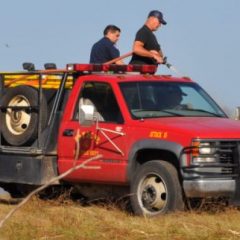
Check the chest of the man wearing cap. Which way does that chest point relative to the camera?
to the viewer's right

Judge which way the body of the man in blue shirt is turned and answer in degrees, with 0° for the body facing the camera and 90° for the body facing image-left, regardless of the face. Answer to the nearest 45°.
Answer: approximately 270°

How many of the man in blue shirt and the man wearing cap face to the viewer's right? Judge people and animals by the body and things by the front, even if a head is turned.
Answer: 2

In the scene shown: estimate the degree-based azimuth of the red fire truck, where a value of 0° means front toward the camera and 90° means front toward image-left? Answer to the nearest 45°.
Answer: approximately 315°

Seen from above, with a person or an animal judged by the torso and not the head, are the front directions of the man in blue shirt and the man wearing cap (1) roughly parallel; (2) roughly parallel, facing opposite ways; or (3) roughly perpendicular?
roughly parallel

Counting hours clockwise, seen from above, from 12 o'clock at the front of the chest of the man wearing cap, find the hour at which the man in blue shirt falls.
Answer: The man in blue shirt is roughly at 7 o'clock from the man wearing cap.

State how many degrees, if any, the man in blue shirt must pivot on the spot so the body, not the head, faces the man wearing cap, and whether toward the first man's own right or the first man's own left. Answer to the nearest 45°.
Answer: approximately 45° to the first man's own right
